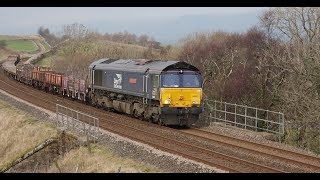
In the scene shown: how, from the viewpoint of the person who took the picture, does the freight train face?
facing the viewer and to the right of the viewer

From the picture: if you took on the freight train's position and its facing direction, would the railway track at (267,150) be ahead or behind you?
ahead
